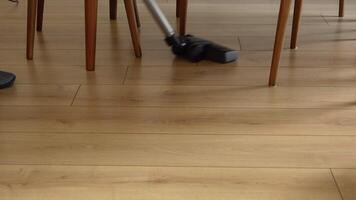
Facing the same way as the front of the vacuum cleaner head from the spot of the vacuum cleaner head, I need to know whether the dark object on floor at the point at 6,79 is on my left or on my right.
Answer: on my right
